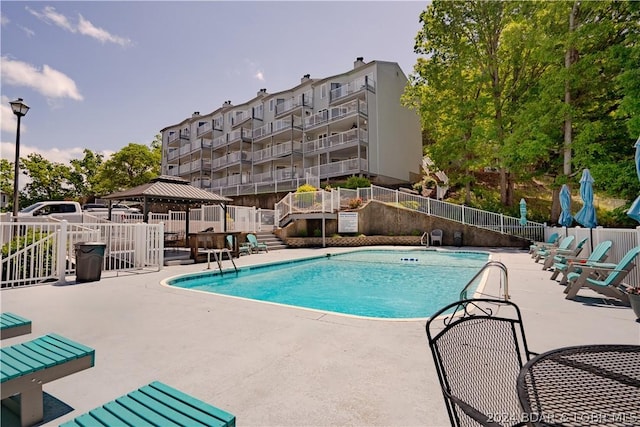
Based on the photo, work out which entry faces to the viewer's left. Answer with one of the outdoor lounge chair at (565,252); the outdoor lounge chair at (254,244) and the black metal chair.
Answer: the outdoor lounge chair at (565,252)

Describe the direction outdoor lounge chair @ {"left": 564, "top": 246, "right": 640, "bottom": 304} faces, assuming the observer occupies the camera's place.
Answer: facing to the left of the viewer

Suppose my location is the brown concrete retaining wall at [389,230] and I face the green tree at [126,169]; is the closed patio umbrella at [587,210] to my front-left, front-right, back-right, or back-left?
back-left

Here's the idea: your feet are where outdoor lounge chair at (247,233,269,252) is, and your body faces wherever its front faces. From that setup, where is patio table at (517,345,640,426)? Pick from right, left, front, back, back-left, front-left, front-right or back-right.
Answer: front-right

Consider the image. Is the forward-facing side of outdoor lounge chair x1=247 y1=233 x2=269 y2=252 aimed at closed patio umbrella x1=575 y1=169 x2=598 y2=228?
yes

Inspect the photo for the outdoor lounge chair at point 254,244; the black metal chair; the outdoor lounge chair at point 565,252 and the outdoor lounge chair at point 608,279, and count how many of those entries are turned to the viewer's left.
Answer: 2

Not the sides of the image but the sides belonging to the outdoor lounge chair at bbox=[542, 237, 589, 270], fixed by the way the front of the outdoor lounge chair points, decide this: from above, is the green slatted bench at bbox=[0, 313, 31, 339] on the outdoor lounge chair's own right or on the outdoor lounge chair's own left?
on the outdoor lounge chair's own left

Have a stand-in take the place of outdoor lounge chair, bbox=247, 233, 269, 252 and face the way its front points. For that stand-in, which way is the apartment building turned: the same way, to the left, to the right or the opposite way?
to the right

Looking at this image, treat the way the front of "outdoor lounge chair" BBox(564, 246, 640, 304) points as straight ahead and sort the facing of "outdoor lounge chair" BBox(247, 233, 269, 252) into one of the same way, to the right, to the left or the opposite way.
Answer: the opposite way

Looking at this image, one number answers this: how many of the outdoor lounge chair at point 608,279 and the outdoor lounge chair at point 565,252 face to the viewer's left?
2

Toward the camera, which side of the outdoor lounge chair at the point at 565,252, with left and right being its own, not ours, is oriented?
left

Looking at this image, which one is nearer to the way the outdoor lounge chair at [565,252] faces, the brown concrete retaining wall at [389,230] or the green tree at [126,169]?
the green tree

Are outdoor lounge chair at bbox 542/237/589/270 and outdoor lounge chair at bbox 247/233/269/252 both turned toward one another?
yes

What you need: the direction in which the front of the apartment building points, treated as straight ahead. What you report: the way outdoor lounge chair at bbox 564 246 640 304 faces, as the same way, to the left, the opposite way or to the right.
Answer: to the right

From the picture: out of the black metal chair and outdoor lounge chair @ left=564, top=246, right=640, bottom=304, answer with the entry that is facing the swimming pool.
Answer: the outdoor lounge chair

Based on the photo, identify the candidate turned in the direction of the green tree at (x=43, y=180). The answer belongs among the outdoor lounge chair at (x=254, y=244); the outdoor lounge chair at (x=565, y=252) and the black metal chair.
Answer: the outdoor lounge chair at (x=565, y=252)

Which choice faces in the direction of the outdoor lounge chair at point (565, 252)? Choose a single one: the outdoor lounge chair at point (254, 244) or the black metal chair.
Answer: the outdoor lounge chair at point (254, 244)
